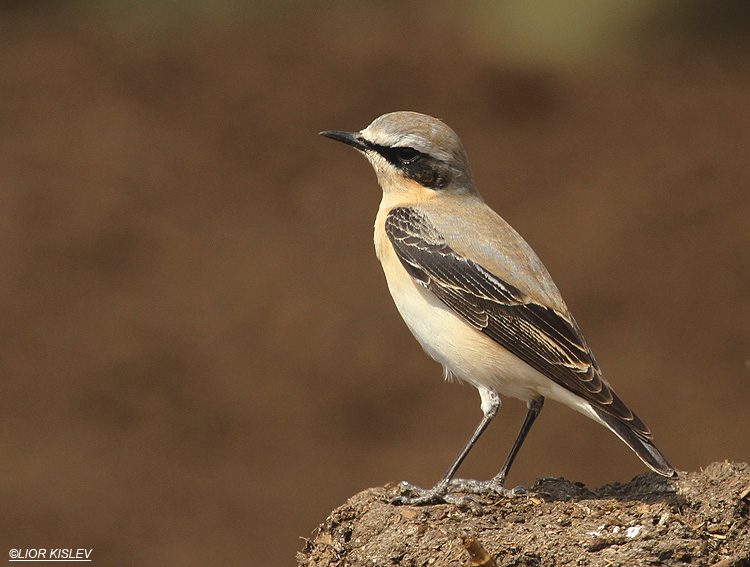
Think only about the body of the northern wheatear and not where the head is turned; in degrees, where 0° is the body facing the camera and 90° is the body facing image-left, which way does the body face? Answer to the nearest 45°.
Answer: approximately 90°
